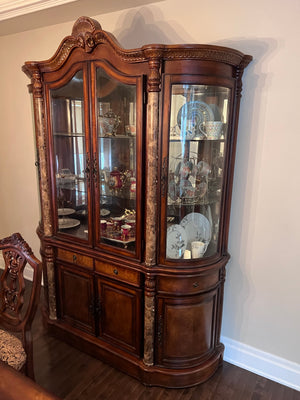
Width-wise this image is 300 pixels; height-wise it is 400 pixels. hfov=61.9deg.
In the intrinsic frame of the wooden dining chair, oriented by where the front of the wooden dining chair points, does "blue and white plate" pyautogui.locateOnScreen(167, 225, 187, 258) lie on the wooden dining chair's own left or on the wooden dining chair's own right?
on the wooden dining chair's own left

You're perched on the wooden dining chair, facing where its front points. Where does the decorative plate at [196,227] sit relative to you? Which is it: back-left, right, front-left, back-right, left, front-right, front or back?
back-left

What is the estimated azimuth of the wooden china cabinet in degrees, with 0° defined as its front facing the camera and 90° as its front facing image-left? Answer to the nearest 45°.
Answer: approximately 45°

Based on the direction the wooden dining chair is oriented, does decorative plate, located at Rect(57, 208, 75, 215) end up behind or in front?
behind

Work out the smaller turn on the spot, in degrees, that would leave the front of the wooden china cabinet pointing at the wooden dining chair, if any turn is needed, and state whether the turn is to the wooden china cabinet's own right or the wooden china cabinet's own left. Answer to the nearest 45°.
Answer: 0° — it already faces it
